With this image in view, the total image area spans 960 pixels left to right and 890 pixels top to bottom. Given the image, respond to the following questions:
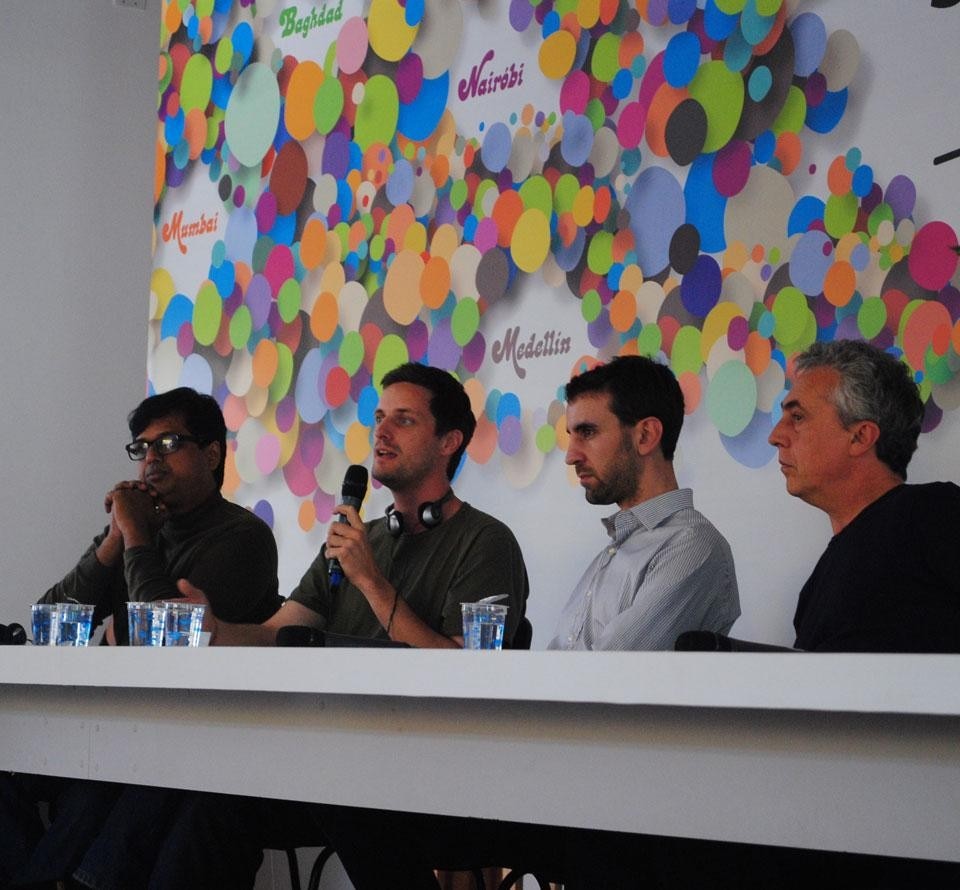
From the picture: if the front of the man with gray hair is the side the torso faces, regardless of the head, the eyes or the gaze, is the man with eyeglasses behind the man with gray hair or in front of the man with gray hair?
in front

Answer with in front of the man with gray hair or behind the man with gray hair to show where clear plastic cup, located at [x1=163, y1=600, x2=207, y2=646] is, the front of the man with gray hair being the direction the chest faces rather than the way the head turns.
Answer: in front

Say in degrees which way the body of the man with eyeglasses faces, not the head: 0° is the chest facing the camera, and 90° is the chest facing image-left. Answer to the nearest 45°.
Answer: approximately 45°

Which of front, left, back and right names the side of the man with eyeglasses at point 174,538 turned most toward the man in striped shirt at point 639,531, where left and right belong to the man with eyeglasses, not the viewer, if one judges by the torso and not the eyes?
left

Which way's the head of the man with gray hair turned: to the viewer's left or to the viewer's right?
to the viewer's left

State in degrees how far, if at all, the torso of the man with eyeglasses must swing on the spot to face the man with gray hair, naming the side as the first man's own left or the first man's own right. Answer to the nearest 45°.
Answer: approximately 90° to the first man's own left

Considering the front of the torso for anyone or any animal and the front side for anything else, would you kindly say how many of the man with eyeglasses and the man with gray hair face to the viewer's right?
0

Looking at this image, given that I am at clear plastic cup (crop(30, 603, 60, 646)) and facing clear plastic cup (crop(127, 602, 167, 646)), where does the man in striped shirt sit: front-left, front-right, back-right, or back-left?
front-left
